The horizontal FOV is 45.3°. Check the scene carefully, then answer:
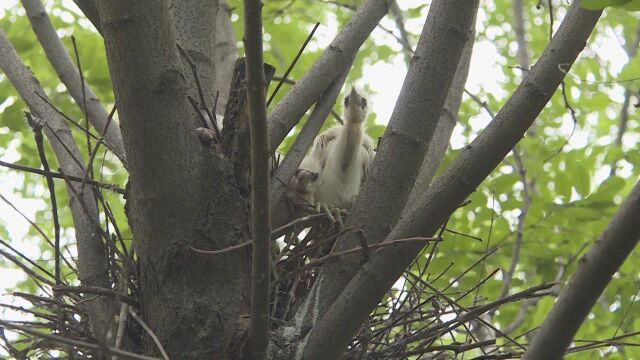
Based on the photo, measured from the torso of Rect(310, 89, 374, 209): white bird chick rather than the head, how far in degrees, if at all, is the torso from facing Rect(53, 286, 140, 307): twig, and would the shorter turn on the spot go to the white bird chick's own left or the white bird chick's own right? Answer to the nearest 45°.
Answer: approximately 45° to the white bird chick's own right

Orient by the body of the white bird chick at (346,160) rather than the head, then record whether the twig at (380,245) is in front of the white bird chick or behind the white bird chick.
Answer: in front

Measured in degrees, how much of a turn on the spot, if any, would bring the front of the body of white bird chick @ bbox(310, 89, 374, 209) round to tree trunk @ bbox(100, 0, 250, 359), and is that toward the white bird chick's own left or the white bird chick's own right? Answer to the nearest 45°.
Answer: approximately 45° to the white bird chick's own right

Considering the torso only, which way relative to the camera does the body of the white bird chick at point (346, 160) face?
toward the camera
